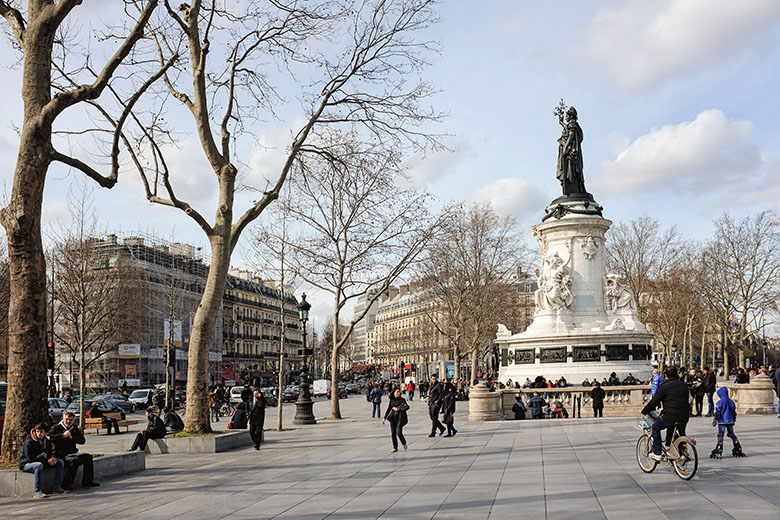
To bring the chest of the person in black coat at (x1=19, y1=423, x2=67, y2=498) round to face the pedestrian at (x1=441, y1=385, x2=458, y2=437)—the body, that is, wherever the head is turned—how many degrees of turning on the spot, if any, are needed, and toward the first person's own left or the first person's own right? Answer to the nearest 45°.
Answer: approximately 90° to the first person's own left

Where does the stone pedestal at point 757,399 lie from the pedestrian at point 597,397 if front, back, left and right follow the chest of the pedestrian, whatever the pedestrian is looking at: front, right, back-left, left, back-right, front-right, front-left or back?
right

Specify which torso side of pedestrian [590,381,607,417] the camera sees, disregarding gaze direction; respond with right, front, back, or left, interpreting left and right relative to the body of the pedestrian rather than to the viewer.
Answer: back

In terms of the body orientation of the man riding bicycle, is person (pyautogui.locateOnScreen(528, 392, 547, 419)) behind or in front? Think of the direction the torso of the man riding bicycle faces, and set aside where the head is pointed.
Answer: in front

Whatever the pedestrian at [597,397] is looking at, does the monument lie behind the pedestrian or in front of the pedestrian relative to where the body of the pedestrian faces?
in front

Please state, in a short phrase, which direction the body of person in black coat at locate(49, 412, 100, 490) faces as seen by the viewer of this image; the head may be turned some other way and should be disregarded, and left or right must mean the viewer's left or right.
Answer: facing the viewer and to the right of the viewer

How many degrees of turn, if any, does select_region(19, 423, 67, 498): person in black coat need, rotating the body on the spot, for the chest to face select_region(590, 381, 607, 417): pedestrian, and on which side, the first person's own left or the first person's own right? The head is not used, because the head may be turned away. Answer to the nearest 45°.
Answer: approximately 90° to the first person's own left

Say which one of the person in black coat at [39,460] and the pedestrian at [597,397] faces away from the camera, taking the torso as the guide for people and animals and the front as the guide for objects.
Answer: the pedestrian

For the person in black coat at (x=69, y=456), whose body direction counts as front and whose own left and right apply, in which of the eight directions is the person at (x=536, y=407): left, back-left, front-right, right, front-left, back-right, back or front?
left
